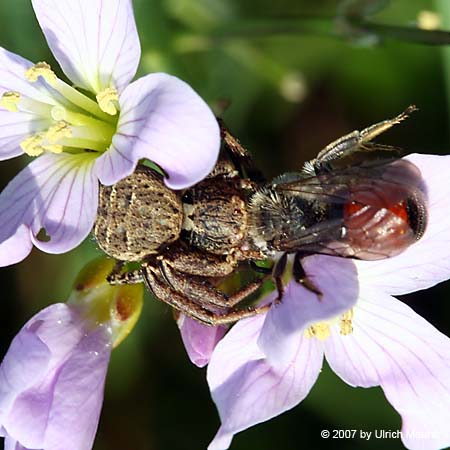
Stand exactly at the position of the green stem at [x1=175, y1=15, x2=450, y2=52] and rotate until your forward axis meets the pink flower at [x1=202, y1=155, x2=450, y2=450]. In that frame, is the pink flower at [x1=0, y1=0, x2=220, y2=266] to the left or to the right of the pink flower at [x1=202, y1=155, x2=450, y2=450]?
right

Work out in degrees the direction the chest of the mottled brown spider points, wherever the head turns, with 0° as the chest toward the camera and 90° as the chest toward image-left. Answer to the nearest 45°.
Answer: approximately 270°

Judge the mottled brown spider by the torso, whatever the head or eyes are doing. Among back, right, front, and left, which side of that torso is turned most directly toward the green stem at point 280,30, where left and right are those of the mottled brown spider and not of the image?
left
